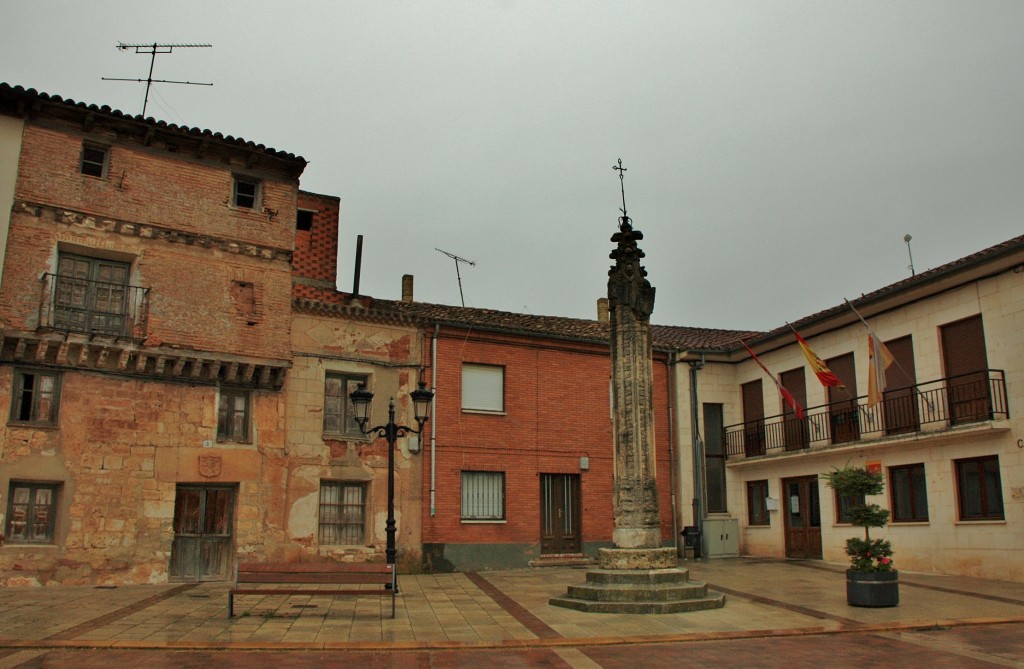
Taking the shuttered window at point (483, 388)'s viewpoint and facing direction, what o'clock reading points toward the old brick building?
The old brick building is roughly at 2 o'clock from the shuttered window.

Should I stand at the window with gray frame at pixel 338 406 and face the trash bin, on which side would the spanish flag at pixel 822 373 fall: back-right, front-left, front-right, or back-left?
front-right

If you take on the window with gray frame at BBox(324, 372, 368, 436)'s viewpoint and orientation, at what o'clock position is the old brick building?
The old brick building is roughly at 2 o'clock from the window with gray frame.

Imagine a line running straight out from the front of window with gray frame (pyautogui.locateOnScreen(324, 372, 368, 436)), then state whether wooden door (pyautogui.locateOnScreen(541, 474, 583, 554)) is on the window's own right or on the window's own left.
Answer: on the window's own left

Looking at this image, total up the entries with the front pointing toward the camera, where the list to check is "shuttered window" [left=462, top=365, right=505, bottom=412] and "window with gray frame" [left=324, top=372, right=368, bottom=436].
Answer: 2

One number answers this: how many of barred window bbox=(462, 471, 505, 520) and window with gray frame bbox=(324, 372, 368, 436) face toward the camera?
2

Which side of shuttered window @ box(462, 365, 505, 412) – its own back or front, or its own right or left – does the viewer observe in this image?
front

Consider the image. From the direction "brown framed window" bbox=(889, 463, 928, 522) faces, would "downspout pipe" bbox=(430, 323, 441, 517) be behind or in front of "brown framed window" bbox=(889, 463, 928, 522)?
in front

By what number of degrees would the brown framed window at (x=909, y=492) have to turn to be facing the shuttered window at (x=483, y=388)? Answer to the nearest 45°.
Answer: approximately 45° to its right

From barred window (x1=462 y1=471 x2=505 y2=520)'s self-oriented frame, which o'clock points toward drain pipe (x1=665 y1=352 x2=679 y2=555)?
The drain pipe is roughly at 8 o'clock from the barred window.

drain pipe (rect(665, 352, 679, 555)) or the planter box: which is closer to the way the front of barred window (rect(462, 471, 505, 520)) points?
the planter box

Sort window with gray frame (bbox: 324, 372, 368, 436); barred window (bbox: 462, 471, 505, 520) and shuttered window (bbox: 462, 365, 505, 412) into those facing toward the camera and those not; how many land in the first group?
3

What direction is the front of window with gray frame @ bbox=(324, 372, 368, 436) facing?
toward the camera

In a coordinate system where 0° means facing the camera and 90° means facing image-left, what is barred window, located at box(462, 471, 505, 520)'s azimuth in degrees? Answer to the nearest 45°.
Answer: approximately 0°

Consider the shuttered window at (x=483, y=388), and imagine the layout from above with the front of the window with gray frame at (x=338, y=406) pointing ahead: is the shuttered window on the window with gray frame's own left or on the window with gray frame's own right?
on the window with gray frame's own left
